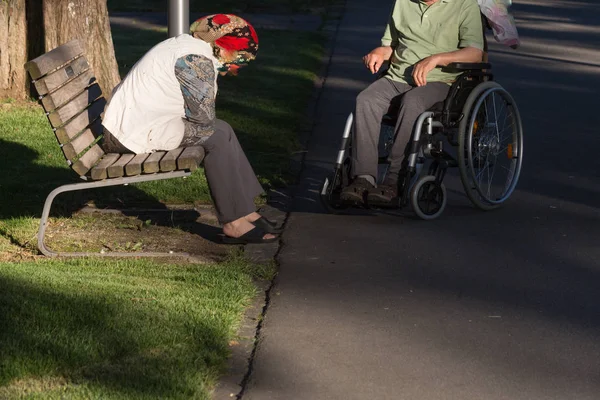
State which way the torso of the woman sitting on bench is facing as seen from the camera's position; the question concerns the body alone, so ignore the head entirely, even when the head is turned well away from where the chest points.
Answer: to the viewer's right

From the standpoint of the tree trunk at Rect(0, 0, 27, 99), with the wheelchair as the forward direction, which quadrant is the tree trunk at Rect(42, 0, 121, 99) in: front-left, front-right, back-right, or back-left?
front-left

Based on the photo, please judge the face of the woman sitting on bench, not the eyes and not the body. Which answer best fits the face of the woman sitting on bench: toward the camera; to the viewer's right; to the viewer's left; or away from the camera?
to the viewer's right

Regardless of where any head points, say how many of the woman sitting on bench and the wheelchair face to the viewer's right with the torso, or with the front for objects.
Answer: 1

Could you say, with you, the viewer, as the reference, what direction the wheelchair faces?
facing the viewer and to the left of the viewer

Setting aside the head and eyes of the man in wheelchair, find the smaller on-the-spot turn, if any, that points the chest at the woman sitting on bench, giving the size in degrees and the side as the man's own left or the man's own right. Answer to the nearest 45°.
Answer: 0° — they already face them

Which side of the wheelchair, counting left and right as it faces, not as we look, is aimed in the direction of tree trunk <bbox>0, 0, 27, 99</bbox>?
right

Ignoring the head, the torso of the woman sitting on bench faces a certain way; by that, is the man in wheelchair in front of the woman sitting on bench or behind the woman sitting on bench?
in front

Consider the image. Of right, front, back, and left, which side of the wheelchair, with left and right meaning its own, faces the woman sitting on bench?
front
